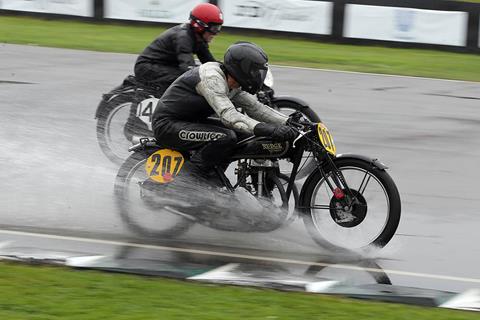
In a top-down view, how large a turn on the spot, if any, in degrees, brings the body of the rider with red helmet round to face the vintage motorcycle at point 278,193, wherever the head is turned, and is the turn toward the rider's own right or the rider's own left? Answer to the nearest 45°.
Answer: approximately 90° to the rider's own right

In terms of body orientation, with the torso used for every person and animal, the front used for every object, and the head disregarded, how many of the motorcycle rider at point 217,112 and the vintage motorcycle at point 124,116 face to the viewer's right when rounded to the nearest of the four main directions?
2

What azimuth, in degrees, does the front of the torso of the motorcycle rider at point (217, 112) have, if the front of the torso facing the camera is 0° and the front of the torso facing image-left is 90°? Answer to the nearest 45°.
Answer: approximately 270°

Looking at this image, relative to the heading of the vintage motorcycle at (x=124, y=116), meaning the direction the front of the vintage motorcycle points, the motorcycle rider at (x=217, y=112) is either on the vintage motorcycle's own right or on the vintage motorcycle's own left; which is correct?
on the vintage motorcycle's own right

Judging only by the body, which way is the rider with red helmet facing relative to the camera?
to the viewer's right

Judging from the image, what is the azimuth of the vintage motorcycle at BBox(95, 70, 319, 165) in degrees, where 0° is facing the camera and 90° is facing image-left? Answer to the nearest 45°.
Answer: approximately 270°

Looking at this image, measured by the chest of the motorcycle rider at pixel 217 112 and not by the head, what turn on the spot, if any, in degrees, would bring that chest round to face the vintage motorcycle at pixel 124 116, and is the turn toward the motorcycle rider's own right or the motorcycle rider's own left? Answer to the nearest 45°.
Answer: approximately 90° to the motorcycle rider's own left
